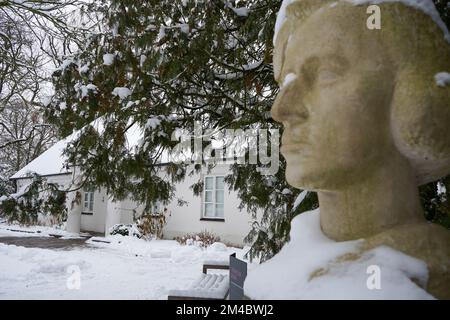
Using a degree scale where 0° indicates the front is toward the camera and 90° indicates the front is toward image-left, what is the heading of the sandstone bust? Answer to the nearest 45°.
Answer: approximately 45°

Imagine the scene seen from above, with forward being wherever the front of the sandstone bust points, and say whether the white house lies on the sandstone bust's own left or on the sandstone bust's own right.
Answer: on the sandstone bust's own right

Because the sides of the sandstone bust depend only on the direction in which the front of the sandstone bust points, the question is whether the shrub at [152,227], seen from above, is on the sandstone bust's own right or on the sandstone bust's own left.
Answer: on the sandstone bust's own right

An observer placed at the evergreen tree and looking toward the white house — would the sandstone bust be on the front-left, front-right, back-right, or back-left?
back-left

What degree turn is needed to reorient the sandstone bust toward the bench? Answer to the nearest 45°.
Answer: approximately 90° to its right

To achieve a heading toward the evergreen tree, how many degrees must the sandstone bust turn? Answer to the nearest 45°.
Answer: approximately 90° to its right
